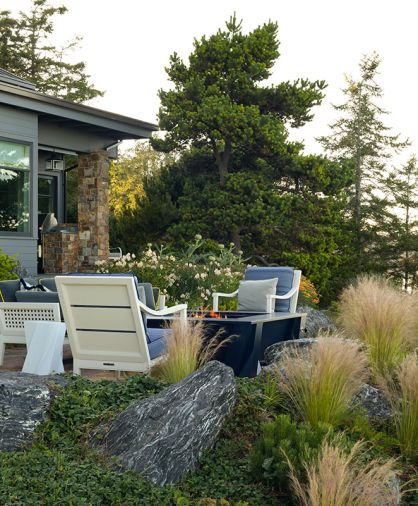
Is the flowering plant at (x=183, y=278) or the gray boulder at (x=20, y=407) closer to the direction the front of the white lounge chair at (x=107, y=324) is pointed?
the flowering plant

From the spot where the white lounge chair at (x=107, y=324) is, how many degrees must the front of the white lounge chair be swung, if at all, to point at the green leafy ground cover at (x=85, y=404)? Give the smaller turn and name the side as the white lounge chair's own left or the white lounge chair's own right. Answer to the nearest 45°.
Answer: approximately 135° to the white lounge chair's own right

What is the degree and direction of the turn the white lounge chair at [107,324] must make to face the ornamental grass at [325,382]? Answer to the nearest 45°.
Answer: approximately 90° to its right

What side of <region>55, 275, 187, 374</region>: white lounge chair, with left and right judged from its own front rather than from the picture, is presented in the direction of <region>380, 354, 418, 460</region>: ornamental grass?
right

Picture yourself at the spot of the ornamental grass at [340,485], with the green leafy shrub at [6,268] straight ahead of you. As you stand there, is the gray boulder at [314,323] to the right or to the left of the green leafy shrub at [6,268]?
right

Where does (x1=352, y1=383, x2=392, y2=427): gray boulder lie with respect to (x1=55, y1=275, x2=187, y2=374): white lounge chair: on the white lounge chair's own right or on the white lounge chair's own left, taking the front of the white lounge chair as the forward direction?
on the white lounge chair's own right

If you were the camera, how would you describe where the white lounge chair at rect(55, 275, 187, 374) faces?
facing away from the viewer and to the right of the viewer

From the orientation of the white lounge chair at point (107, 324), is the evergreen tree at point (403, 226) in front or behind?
in front

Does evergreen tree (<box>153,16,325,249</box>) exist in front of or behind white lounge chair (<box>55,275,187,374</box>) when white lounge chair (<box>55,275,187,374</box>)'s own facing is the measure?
in front

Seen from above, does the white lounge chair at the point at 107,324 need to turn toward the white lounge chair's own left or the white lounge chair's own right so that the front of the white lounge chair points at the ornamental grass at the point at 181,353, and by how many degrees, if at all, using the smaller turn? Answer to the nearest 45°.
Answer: approximately 90° to the white lounge chair's own right

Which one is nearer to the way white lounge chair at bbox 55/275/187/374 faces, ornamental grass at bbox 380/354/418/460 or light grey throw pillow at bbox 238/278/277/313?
the light grey throw pillow

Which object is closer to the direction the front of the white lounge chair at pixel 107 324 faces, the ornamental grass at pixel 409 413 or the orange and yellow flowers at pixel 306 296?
the orange and yellow flowers

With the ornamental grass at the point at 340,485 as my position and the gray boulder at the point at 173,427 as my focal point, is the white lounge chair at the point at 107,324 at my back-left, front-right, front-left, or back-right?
front-right

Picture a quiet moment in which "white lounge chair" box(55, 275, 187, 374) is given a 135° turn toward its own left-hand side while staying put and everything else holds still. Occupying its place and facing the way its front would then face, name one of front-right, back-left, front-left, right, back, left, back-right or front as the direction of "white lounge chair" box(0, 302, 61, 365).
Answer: front-right

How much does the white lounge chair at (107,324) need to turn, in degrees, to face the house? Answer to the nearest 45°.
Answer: approximately 45° to its left
